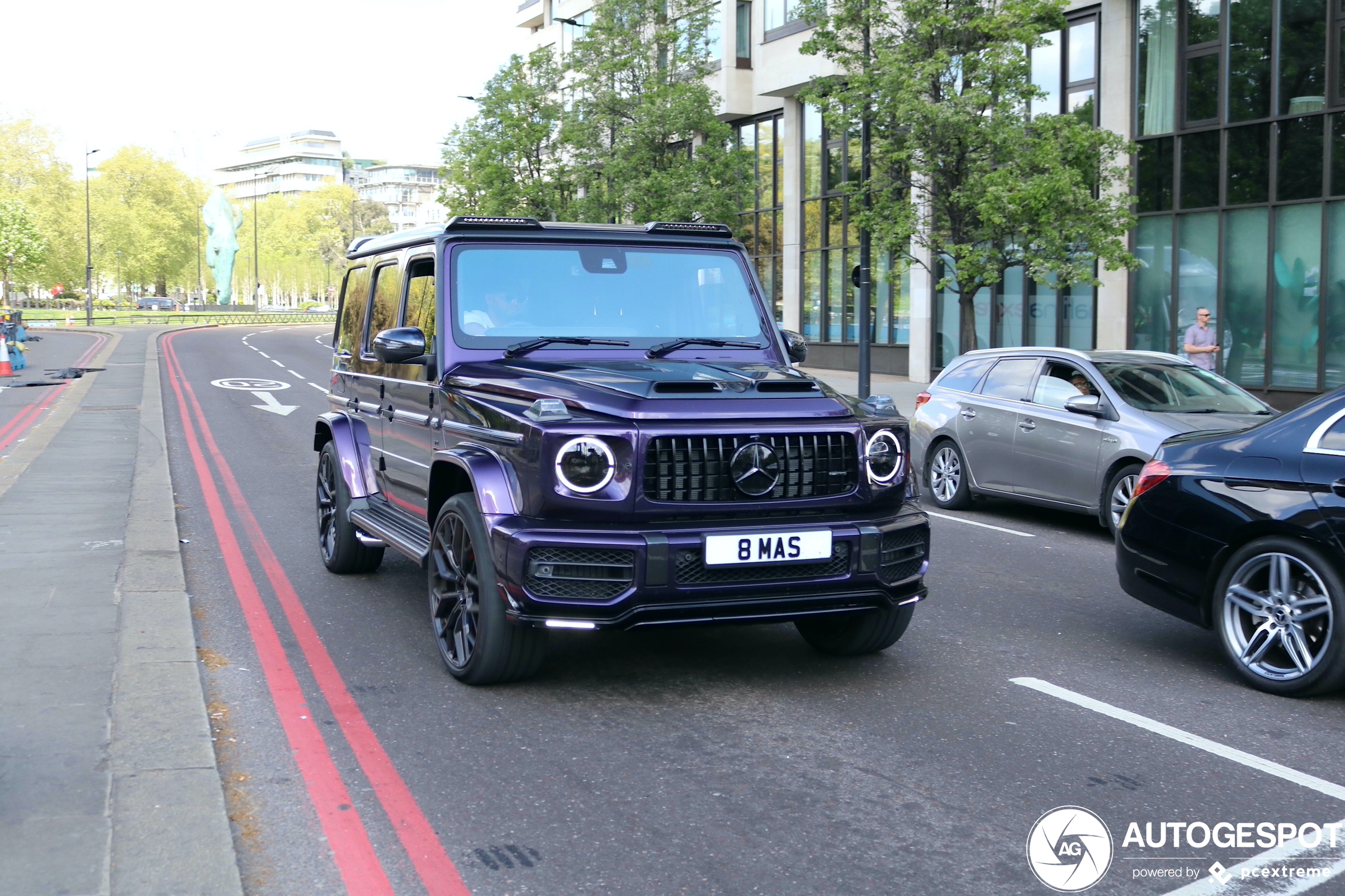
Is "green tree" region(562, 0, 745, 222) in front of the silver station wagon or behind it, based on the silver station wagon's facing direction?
behind

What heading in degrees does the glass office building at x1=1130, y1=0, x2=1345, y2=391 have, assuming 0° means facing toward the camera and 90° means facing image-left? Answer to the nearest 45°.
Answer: approximately 45°

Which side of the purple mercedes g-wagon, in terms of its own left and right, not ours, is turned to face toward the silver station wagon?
left

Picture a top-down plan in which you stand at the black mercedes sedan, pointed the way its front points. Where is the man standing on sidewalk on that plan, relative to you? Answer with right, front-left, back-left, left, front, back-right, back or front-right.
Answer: back-left

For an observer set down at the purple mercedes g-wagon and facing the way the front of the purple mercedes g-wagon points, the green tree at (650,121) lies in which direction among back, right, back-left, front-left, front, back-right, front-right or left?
back-left

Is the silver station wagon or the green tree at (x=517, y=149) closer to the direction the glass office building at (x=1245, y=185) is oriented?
the silver station wagon
